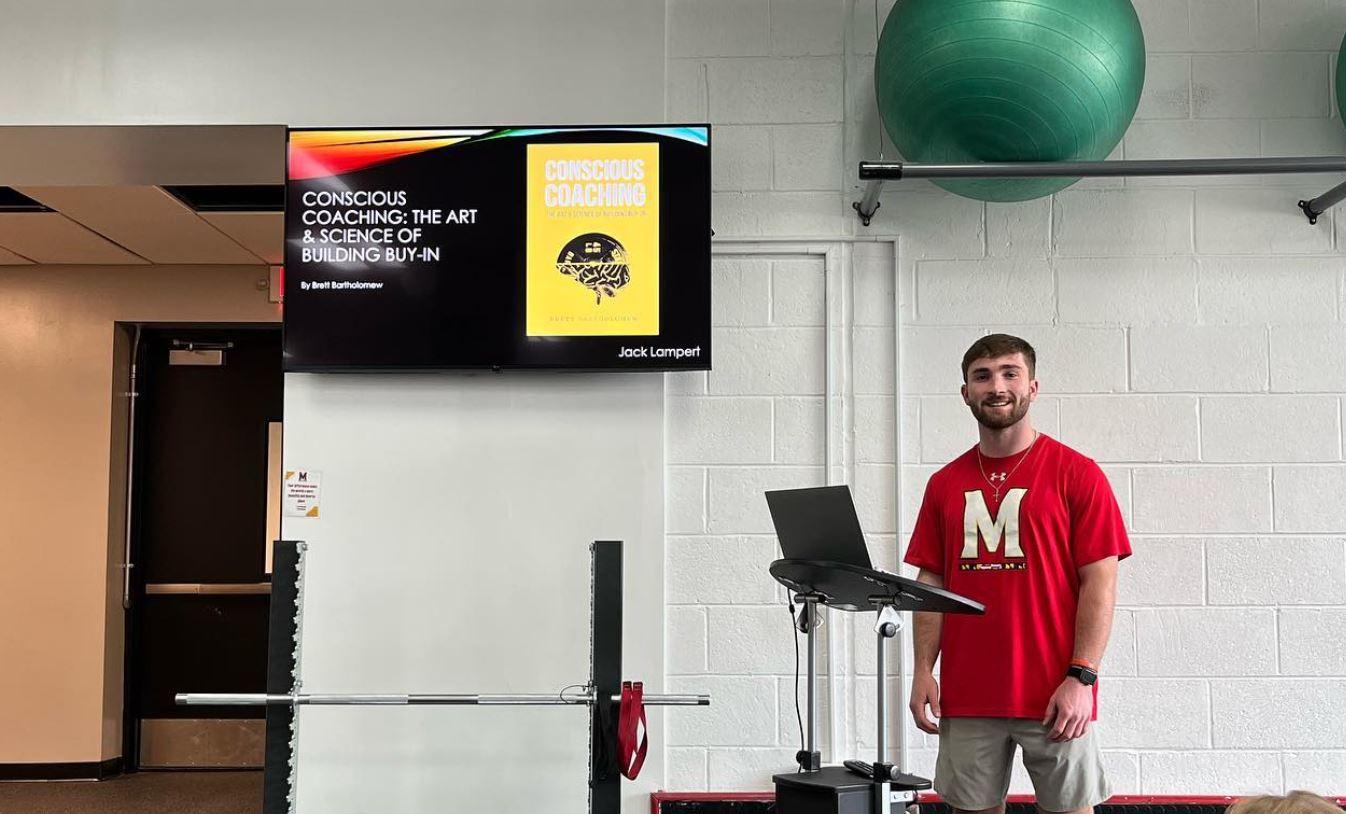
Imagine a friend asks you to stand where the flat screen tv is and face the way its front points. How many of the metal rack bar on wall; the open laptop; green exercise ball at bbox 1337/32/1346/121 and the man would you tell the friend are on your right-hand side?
0

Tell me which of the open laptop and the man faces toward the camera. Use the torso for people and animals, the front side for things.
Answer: the man

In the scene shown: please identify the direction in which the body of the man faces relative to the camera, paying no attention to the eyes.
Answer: toward the camera

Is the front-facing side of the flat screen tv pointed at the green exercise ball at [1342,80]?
no

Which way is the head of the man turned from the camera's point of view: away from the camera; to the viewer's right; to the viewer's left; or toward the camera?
toward the camera

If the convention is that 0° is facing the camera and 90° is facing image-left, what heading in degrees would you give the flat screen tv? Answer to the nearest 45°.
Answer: approximately 0°

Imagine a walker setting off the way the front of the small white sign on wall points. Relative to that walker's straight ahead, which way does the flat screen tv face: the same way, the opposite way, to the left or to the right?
the same way

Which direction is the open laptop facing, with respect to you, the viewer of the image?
facing away from the viewer and to the right of the viewer

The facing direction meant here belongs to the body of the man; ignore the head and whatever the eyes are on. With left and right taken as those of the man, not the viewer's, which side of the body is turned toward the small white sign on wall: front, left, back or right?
right

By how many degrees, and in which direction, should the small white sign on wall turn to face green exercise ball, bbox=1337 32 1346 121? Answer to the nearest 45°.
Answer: approximately 90° to its left

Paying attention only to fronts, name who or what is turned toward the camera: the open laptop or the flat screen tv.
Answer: the flat screen tv

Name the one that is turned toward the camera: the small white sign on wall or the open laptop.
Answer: the small white sign on wall

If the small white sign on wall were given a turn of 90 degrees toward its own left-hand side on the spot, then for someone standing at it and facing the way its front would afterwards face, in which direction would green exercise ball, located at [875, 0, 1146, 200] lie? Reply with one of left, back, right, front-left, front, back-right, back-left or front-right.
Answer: front-right
